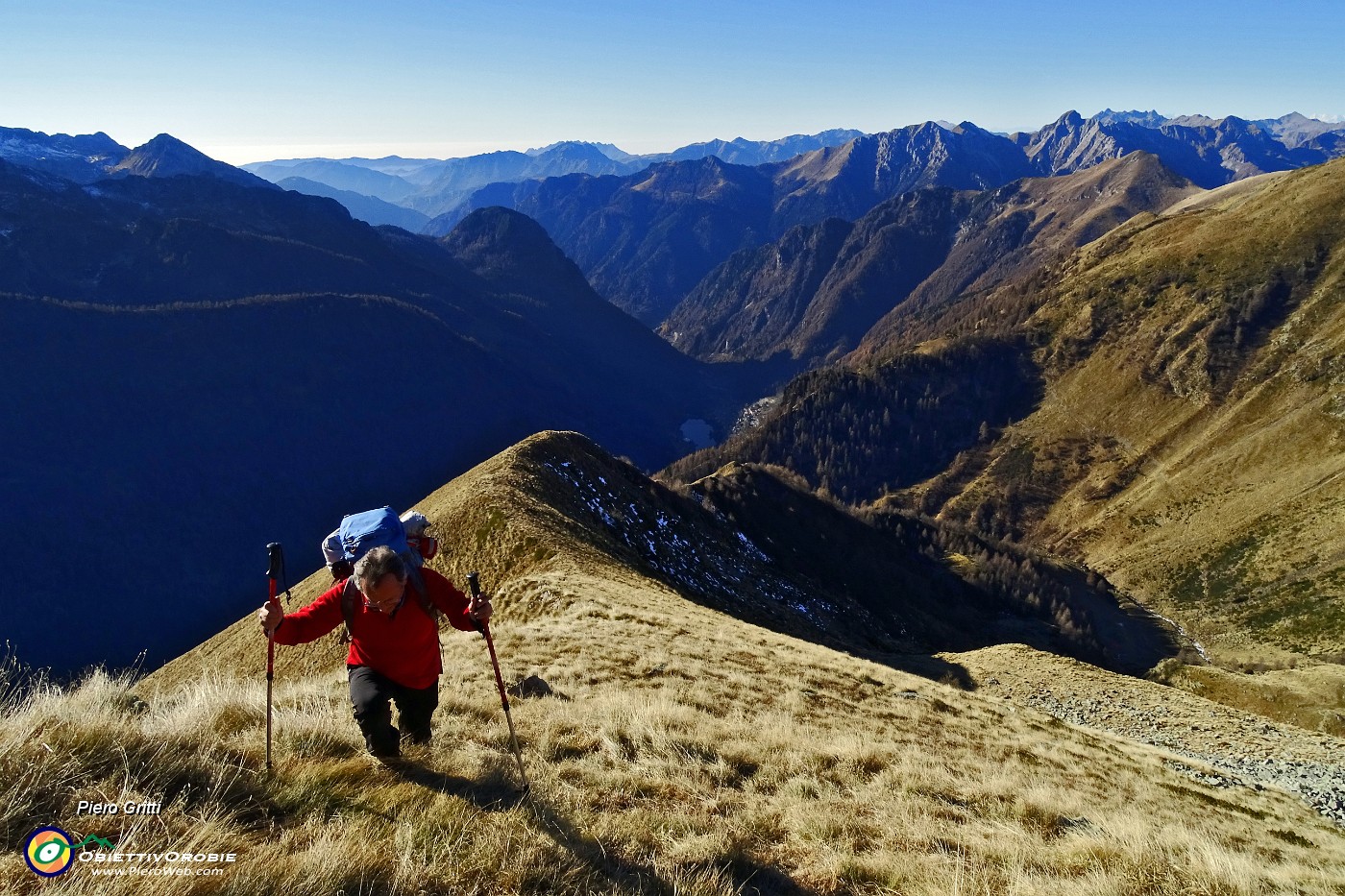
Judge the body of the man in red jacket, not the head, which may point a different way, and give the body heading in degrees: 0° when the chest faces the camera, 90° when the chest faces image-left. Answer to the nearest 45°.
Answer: approximately 0°
